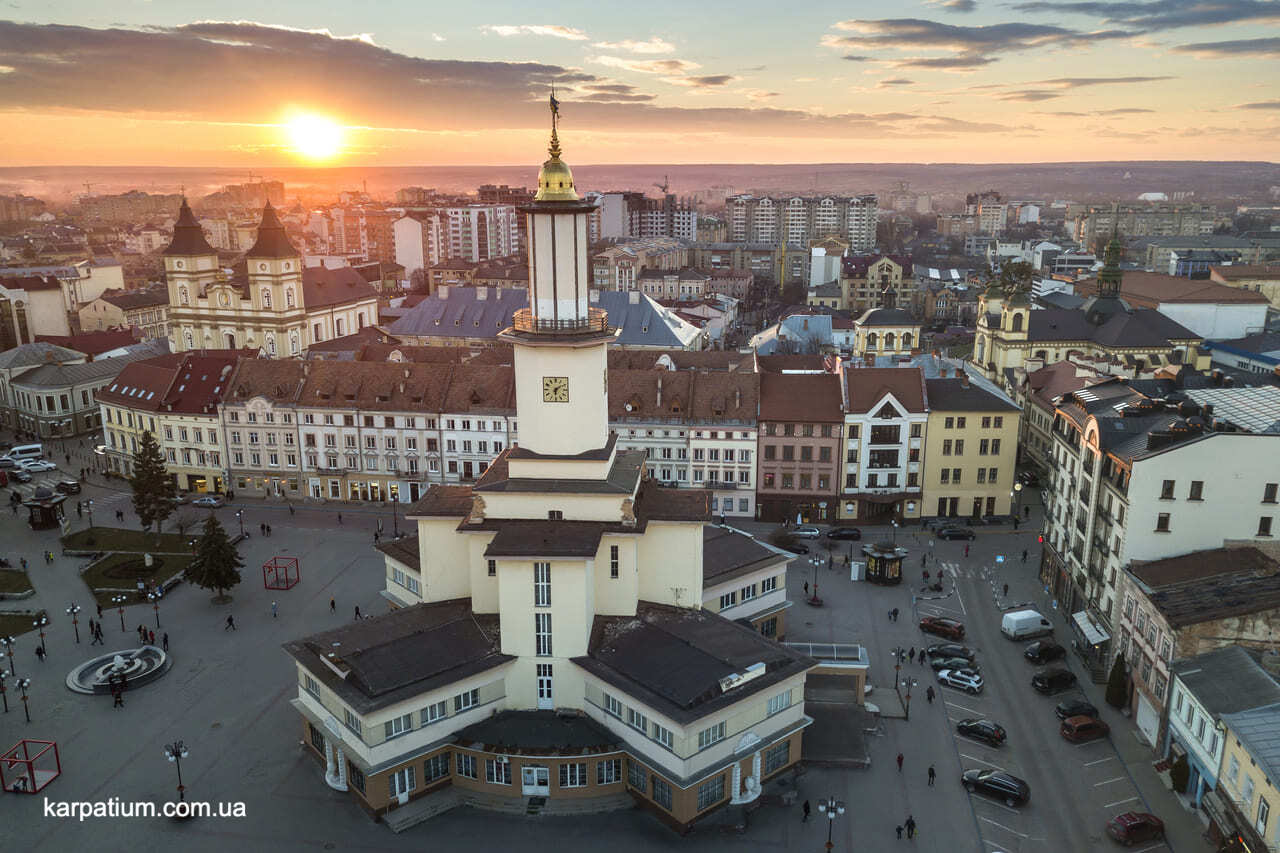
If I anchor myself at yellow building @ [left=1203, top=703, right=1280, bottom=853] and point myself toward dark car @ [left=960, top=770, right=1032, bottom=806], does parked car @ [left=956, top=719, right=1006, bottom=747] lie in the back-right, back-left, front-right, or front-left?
front-right

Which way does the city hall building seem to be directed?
toward the camera

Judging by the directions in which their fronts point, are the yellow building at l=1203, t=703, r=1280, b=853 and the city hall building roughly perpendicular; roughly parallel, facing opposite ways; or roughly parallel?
roughly perpendicular

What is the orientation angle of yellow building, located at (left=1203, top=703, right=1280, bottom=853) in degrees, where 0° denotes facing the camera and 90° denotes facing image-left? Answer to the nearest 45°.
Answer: approximately 45°

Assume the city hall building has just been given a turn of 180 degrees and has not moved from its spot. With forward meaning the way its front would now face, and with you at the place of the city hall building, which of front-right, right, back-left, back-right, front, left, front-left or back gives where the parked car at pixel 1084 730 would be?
right

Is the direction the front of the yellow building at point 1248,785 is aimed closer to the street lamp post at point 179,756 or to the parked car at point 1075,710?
the street lamp post

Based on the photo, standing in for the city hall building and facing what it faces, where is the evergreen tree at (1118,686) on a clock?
The evergreen tree is roughly at 9 o'clock from the city hall building.

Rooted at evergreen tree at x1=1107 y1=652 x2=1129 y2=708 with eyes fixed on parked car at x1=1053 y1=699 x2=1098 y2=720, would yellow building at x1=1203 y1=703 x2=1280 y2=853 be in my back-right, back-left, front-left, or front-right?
front-left

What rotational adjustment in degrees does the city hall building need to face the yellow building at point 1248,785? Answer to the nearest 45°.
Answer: approximately 90° to its left

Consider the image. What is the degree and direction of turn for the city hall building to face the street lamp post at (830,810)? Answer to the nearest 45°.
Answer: approximately 45° to its left

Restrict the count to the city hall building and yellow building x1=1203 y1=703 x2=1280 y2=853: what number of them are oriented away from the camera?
0

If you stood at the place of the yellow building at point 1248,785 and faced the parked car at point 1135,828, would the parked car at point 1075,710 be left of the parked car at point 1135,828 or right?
right

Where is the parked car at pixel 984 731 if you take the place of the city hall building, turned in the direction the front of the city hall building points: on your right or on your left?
on your left

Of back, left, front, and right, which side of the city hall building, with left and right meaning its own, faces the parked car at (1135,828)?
left
